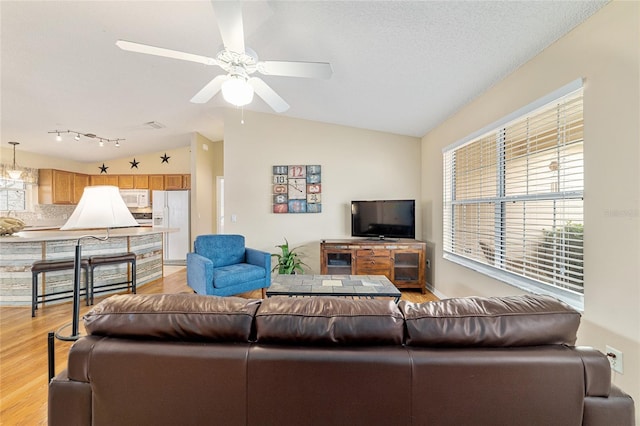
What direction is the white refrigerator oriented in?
toward the camera

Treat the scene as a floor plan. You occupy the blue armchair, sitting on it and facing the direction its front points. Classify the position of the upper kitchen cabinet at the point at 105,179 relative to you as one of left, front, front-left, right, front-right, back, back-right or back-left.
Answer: back

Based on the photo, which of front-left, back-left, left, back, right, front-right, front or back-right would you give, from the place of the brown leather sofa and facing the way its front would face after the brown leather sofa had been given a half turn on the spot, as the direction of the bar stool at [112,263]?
back-right

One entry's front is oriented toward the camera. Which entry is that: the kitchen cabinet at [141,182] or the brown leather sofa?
the kitchen cabinet

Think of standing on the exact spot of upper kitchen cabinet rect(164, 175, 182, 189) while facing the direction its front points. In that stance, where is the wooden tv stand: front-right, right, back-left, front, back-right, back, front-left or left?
front-left

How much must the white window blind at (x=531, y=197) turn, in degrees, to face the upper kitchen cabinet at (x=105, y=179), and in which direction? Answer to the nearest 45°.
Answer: approximately 45° to its right

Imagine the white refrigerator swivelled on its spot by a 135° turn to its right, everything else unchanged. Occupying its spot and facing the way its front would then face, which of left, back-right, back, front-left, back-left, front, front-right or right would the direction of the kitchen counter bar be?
left

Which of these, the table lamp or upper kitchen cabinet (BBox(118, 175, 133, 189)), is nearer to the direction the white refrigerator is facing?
the table lamp

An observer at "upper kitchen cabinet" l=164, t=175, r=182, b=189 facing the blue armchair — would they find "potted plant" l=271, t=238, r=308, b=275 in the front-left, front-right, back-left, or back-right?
front-left

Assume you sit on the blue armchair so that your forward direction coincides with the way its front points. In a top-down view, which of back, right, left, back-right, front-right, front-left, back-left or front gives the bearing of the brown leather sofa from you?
front-right

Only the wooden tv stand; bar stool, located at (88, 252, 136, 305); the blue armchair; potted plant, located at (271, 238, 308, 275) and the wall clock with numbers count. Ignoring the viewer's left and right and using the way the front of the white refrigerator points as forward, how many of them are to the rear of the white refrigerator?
0

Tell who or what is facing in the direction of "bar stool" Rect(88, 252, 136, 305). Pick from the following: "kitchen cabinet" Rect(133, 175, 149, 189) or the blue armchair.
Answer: the kitchen cabinet

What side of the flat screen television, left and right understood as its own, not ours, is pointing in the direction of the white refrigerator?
right

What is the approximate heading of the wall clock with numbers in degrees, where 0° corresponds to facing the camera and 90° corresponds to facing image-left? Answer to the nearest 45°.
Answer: approximately 0°

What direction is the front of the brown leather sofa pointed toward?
away from the camera

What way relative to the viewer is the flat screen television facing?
toward the camera

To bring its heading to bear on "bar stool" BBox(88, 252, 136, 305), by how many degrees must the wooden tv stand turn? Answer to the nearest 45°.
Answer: approximately 90° to its right

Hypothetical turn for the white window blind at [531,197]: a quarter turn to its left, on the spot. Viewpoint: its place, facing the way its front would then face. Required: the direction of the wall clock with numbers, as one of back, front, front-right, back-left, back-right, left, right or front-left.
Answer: back-right
